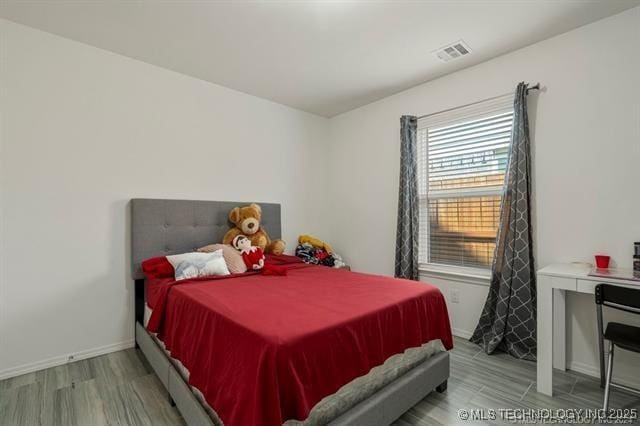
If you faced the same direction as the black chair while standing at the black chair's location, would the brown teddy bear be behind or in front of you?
behind

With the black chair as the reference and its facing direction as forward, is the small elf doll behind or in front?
behind

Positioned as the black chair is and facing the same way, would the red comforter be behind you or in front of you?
behind

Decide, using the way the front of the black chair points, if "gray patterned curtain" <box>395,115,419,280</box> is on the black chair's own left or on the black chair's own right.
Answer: on the black chair's own left

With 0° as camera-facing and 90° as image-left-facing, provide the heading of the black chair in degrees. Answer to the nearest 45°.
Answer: approximately 225°

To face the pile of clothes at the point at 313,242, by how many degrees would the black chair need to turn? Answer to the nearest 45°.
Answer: approximately 135° to its left

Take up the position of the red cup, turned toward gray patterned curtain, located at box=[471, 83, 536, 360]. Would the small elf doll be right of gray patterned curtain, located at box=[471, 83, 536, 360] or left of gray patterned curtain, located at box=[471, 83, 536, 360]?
left

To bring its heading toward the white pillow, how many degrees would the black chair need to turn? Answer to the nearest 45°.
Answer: approximately 180°
